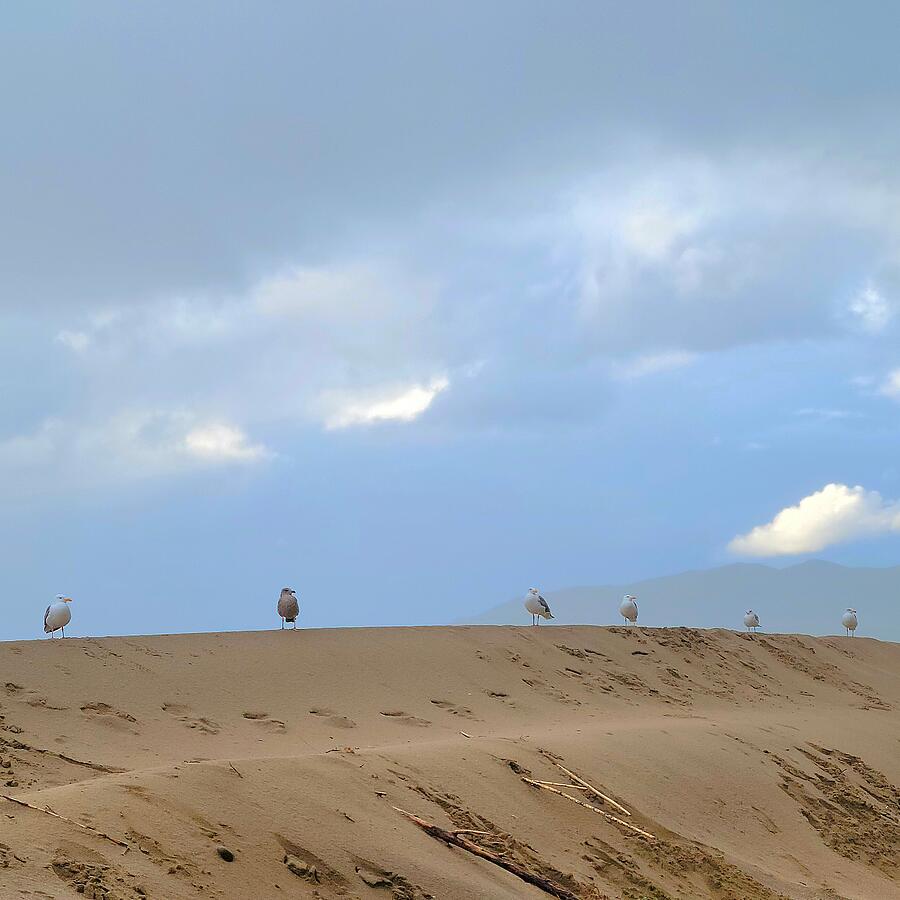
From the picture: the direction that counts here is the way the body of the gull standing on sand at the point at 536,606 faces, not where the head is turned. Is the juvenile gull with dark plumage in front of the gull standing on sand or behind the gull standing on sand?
in front

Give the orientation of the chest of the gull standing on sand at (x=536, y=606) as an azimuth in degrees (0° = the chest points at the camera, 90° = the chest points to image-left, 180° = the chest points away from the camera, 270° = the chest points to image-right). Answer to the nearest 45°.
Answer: approximately 45°

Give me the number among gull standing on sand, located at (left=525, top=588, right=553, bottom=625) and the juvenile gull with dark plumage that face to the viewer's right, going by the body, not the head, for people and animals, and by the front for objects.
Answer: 0

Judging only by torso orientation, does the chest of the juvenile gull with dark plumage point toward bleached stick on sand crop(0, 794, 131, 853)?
yes

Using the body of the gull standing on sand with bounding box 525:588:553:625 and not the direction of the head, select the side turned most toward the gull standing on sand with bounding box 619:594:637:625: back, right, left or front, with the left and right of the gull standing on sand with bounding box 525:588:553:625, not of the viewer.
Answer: back

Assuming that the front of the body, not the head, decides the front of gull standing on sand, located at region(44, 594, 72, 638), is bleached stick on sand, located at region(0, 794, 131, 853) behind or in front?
in front

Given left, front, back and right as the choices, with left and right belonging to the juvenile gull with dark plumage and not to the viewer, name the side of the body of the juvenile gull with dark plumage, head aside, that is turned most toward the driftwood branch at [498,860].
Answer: front

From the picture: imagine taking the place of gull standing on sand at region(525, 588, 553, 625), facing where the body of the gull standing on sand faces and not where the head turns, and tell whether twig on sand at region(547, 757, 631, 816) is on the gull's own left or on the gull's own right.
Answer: on the gull's own left

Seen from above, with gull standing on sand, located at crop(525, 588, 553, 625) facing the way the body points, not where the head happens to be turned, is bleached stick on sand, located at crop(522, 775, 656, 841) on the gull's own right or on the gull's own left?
on the gull's own left

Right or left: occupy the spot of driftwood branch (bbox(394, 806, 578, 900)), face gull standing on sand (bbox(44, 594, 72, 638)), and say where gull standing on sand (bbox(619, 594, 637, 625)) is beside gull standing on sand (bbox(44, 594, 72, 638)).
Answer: right

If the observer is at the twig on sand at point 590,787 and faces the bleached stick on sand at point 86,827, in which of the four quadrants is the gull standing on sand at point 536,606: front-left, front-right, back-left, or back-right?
back-right

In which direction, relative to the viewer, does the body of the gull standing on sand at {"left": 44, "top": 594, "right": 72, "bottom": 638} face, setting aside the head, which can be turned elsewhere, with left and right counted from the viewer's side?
facing the viewer and to the right of the viewer

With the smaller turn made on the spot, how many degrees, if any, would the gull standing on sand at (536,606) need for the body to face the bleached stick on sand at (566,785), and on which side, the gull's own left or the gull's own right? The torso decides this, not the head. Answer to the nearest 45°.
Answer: approximately 45° to the gull's own left

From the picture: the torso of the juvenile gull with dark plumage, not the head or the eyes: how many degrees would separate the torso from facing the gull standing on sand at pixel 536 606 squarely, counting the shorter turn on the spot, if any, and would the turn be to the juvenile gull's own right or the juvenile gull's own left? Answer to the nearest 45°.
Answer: approximately 135° to the juvenile gull's own left

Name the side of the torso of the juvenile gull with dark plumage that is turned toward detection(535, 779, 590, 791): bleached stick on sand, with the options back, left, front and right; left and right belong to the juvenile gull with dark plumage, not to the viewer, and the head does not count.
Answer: front
